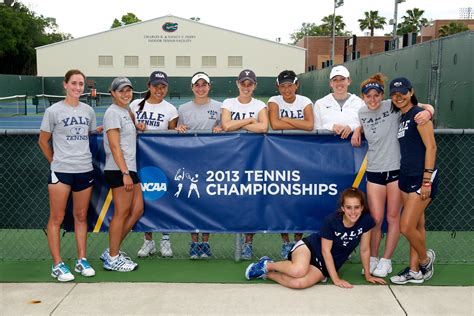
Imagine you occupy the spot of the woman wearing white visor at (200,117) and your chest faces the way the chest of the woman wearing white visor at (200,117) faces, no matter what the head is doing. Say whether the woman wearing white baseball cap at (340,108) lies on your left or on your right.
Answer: on your left

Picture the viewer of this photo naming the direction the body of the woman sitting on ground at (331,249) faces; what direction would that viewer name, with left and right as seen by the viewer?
facing the viewer

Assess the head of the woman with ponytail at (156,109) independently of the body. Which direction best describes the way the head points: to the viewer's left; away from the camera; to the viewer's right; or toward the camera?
toward the camera

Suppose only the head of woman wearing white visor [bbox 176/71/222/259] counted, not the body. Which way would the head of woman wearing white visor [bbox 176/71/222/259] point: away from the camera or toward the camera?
toward the camera

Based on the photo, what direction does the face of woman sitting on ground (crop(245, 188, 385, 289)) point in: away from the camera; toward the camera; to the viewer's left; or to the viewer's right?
toward the camera

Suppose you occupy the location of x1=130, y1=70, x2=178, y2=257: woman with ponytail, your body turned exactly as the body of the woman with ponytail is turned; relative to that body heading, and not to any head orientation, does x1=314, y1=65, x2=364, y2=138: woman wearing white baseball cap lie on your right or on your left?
on your left

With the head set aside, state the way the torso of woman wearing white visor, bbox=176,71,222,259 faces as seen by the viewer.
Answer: toward the camera

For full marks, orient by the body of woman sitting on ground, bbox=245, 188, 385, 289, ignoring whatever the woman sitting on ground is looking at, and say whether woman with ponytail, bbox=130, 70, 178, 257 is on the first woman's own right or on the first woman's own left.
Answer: on the first woman's own right

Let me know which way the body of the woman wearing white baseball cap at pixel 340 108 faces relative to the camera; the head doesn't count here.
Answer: toward the camera

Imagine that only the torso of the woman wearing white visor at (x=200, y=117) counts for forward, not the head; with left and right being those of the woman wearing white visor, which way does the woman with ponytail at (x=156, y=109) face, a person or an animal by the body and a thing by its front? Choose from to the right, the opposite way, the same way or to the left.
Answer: the same way

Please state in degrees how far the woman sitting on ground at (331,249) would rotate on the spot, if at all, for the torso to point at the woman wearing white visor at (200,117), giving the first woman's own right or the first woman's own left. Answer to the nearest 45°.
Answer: approximately 135° to the first woman's own right
